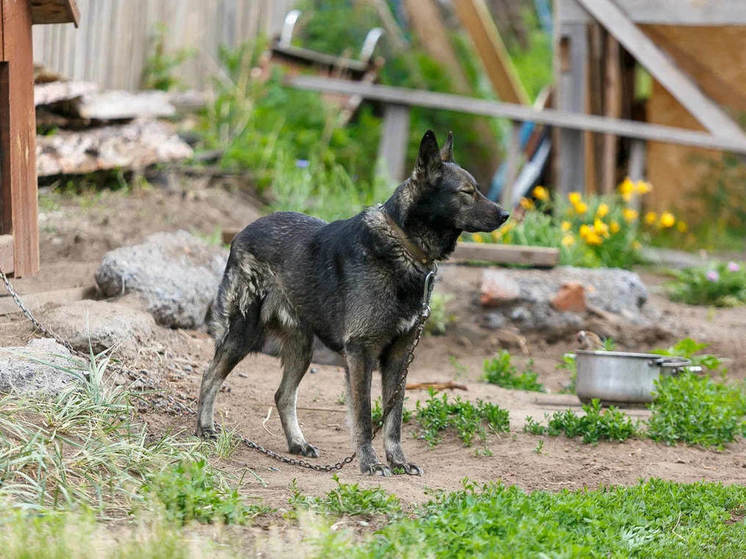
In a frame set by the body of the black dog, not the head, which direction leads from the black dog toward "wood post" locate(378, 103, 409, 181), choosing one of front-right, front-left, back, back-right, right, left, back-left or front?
back-left

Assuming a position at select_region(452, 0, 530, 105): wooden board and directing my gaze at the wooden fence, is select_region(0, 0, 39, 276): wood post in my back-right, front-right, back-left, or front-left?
front-left

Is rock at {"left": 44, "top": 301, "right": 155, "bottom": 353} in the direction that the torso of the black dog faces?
no

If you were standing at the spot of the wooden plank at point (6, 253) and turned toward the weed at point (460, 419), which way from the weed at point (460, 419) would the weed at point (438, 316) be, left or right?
left

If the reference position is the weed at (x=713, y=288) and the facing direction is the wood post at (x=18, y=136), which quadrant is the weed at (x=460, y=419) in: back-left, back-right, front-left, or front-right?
front-left

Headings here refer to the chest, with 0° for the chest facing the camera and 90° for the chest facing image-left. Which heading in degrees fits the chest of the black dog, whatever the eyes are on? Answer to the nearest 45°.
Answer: approximately 315°

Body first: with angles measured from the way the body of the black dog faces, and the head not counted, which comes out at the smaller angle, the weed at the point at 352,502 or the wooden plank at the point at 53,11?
the weed

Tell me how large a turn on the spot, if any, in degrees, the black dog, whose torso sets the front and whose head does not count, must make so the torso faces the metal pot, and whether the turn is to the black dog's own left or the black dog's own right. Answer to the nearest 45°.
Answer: approximately 90° to the black dog's own left

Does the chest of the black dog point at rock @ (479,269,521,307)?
no

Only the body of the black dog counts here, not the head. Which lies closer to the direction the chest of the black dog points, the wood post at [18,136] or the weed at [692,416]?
the weed

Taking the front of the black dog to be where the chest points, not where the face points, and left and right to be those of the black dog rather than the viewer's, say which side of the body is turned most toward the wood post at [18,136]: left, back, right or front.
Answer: back

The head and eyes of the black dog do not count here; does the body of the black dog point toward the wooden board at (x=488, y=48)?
no
